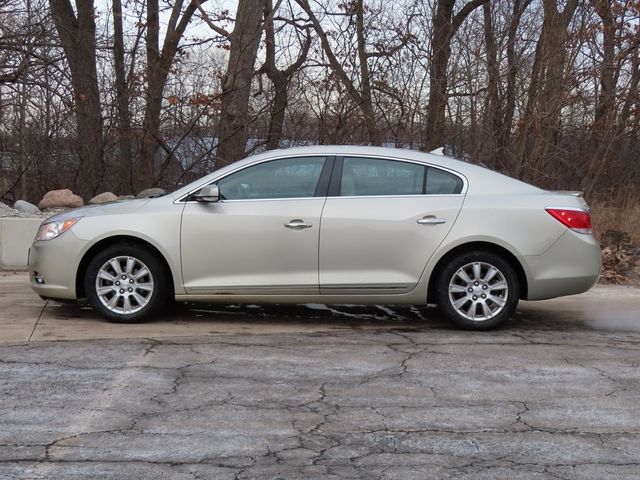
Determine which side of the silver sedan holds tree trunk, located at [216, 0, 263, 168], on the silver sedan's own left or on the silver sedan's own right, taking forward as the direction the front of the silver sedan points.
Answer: on the silver sedan's own right

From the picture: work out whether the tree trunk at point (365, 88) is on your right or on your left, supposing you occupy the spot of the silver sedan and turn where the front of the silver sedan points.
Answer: on your right

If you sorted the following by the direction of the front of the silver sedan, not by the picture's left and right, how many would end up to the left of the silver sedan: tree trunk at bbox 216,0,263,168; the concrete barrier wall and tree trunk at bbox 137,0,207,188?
0

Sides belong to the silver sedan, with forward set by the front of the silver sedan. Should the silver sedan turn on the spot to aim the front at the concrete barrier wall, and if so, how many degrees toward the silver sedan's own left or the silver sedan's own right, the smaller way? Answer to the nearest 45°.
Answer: approximately 45° to the silver sedan's own right

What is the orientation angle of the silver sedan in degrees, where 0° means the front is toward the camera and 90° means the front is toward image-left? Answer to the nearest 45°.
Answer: approximately 90°

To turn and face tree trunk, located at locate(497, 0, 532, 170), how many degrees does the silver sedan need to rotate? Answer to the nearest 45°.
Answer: approximately 135° to its right

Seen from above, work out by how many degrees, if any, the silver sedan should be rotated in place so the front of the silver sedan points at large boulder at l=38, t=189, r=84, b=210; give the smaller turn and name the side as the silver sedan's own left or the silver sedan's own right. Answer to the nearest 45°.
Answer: approximately 45° to the silver sedan's own right

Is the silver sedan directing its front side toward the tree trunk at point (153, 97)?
no

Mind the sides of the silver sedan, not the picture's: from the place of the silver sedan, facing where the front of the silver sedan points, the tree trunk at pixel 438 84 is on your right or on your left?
on your right

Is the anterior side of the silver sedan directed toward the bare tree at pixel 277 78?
no

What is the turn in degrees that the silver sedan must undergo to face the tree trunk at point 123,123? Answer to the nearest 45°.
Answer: approximately 45° to its right

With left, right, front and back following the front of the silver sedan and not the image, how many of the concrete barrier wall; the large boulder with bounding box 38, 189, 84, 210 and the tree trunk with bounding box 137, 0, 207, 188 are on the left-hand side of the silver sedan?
0

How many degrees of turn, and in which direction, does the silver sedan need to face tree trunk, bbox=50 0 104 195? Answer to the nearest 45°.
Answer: approximately 45° to its right

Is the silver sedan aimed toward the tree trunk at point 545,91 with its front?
no
